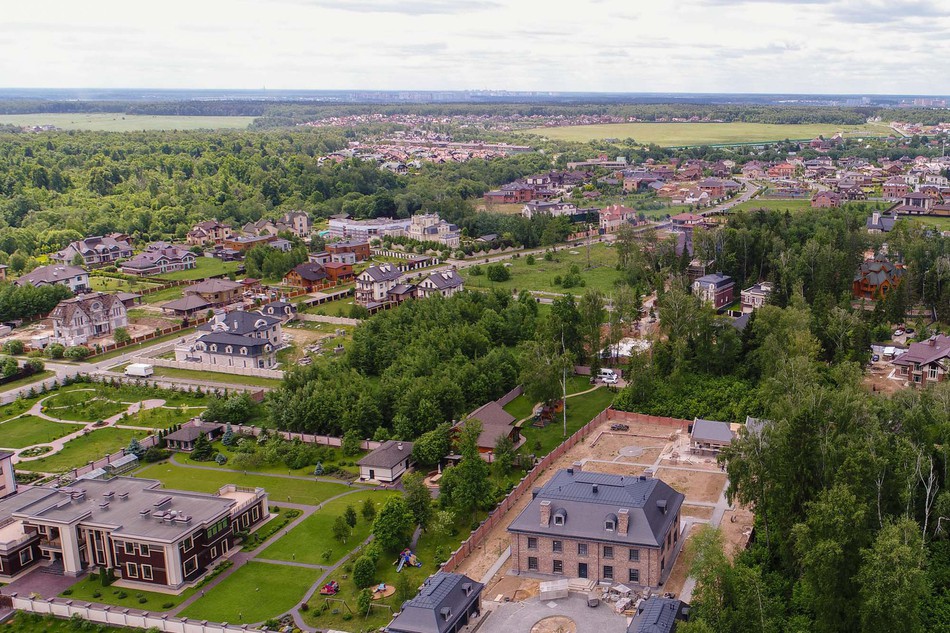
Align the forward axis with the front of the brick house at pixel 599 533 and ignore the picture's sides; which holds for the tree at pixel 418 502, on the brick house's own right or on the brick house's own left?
on the brick house's own right

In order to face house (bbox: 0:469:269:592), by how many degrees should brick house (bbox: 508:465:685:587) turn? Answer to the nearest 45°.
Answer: approximately 90° to its right

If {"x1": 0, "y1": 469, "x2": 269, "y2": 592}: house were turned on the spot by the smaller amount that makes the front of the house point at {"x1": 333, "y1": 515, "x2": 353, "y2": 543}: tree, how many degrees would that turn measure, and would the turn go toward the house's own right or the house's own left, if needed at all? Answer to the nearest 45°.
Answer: approximately 135° to the house's own left

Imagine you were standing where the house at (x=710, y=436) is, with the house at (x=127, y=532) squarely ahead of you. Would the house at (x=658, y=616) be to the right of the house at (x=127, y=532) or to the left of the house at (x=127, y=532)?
left

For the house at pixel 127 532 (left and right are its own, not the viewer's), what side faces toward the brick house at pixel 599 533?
left

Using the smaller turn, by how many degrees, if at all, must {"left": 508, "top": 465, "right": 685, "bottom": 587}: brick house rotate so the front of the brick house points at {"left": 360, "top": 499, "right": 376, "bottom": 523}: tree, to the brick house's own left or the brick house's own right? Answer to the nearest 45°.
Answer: approximately 90° to the brick house's own right

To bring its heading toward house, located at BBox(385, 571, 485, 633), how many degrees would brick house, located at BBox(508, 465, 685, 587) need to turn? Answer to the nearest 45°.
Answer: approximately 45° to its right

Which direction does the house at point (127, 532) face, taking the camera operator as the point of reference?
facing the viewer and to the left of the viewer

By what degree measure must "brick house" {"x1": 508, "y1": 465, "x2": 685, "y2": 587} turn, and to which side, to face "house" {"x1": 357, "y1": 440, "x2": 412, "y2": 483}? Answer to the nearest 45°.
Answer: approximately 135° to its right

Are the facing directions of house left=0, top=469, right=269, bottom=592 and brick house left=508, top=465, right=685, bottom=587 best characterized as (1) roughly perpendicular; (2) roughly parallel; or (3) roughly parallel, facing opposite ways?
roughly parallel

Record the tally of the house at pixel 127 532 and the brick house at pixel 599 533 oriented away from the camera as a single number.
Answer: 0

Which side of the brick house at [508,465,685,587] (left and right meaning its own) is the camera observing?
front

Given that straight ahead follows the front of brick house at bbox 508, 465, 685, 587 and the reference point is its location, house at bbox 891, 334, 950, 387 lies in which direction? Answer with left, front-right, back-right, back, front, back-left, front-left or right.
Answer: back-left
